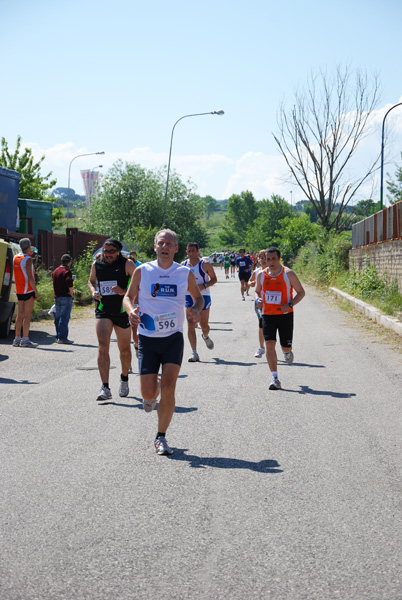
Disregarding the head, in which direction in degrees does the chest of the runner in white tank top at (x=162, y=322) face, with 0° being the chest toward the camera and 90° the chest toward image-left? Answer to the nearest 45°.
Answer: approximately 0°

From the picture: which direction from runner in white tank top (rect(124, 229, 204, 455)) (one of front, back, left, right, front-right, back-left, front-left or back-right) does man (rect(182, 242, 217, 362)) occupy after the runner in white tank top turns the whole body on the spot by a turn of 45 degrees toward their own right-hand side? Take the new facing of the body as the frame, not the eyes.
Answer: back-right

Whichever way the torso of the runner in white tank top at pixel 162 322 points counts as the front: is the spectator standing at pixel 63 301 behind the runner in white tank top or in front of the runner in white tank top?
behind

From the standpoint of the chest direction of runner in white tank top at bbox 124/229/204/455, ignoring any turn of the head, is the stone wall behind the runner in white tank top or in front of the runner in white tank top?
behind

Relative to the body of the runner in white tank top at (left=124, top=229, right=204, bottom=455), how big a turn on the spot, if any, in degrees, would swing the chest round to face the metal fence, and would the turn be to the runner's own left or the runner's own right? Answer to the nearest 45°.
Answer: approximately 135° to the runner's own left

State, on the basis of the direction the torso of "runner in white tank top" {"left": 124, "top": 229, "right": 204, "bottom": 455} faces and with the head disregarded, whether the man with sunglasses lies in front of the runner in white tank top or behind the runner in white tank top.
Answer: behind

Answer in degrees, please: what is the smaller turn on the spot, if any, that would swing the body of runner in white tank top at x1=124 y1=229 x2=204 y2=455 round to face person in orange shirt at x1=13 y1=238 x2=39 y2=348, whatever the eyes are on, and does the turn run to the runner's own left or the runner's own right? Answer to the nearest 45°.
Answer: approximately 180°

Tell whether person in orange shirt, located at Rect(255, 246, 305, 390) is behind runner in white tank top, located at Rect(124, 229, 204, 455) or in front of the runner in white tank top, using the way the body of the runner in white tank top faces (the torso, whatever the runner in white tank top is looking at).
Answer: behind
